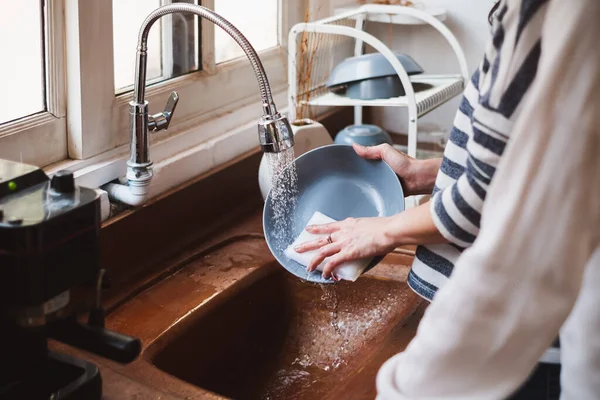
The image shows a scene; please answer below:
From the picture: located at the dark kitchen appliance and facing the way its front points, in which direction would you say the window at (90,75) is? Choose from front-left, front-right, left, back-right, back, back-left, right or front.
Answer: back-left

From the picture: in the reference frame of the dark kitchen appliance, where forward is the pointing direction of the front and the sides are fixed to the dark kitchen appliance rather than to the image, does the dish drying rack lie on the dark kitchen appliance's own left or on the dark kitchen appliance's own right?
on the dark kitchen appliance's own left

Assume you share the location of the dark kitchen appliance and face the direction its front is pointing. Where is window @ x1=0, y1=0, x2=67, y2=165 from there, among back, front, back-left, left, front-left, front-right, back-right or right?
back-left

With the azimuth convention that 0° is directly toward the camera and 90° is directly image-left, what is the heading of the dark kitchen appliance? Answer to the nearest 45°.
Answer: approximately 315°

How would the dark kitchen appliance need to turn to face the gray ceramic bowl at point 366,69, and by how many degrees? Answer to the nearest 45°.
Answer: approximately 90° to its left

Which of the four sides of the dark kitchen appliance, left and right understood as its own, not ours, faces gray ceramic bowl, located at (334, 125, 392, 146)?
left
